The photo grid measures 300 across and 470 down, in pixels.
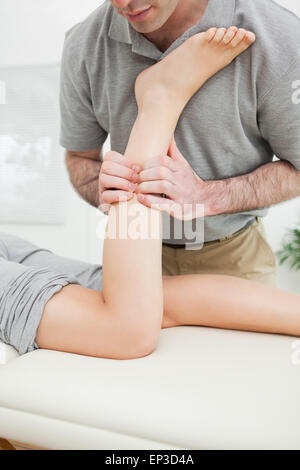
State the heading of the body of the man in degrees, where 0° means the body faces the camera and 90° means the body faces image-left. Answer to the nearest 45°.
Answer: approximately 45°
